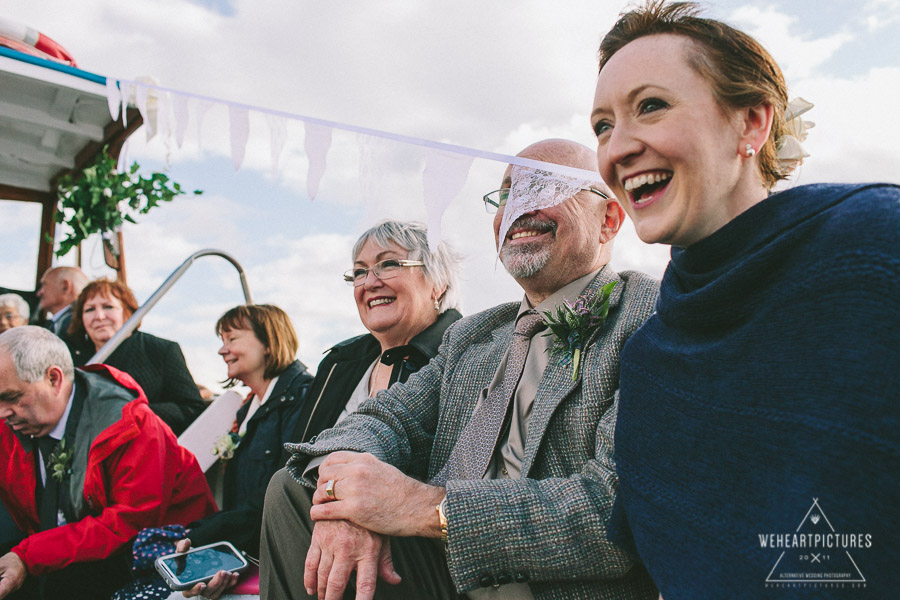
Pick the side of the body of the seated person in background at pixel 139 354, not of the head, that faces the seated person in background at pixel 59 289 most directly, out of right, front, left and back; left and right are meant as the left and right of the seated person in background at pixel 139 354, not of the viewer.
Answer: right

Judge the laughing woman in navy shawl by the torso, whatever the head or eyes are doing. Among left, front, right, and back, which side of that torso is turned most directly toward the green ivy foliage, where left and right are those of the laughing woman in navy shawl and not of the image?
right

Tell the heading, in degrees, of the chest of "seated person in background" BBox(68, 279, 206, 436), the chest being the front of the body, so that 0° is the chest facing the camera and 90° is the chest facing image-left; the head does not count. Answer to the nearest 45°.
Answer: approximately 45°

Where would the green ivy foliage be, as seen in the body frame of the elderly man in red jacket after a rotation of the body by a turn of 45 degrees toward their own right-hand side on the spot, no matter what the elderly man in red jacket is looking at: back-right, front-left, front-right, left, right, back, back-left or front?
right

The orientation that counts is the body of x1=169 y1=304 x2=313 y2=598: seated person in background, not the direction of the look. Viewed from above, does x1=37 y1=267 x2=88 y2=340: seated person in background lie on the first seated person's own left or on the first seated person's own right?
on the first seated person's own right

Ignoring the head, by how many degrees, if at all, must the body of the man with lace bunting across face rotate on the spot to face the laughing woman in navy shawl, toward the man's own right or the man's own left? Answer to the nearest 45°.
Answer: approximately 90° to the man's own left

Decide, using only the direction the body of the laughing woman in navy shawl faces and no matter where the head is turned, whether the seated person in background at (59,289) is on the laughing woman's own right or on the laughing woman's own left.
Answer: on the laughing woman's own right

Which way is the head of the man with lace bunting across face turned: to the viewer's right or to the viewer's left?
to the viewer's left

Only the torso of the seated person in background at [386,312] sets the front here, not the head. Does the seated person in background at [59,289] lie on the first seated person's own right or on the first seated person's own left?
on the first seated person's own right
